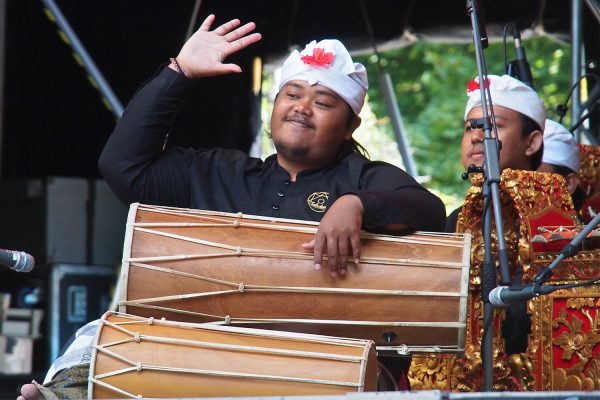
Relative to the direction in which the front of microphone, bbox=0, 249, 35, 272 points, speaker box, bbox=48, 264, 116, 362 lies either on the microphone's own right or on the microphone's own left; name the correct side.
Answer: on the microphone's own left

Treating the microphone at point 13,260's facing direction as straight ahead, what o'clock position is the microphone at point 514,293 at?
the microphone at point 514,293 is roughly at 12 o'clock from the microphone at point 13,260.

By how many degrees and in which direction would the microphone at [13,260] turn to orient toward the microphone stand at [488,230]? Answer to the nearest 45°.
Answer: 0° — it already faces it

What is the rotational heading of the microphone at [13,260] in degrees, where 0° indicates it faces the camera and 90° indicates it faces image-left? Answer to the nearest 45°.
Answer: approximately 270°
